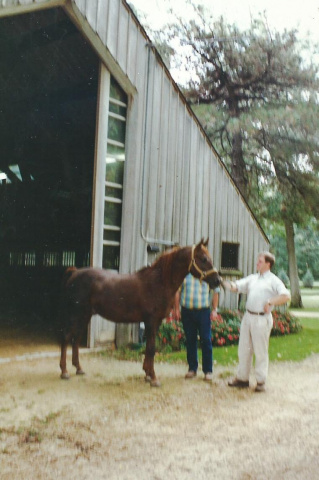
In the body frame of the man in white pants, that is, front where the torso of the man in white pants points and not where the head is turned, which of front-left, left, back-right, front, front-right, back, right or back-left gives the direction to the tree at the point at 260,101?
back-right

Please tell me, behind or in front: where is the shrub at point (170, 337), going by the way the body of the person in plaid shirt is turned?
behind

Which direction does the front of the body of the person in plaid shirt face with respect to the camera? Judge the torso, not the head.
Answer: toward the camera

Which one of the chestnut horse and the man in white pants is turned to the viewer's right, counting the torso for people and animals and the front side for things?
the chestnut horse

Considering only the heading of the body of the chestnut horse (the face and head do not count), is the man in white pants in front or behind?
in front

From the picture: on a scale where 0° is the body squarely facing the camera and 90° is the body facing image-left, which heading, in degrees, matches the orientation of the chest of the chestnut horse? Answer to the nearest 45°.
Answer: approximately 270°

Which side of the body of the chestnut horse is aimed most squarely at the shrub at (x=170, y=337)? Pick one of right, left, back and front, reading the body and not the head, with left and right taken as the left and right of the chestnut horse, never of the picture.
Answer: left

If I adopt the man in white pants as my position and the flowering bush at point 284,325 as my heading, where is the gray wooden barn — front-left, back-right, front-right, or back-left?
front-left

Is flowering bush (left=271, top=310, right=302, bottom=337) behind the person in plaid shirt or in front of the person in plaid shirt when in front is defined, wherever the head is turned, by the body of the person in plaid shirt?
behind

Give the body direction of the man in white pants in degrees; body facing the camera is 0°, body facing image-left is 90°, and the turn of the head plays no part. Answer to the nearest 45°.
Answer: approximately 45°

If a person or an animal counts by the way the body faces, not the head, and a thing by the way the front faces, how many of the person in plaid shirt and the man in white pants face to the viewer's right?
0

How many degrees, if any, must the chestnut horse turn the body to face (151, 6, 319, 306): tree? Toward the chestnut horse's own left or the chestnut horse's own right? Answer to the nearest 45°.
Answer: approximately 90° to the chestnut horse's own left

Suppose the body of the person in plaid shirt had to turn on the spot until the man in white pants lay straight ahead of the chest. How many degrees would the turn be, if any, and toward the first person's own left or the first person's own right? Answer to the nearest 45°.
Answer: approximately 45° to the first person's own left

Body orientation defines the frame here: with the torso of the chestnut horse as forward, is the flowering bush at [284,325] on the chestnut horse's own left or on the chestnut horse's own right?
on the chestnut horse's own left
